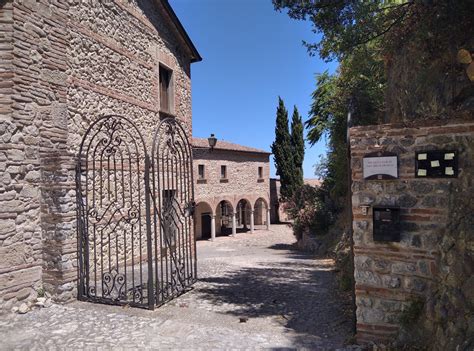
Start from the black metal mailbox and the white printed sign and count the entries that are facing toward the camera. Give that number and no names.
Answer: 2

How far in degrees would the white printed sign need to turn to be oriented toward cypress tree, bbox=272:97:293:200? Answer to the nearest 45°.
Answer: approximately 180°

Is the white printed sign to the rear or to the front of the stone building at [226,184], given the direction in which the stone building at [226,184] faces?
to the front

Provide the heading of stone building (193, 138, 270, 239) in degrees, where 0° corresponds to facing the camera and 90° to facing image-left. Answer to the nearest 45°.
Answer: approximately 315°

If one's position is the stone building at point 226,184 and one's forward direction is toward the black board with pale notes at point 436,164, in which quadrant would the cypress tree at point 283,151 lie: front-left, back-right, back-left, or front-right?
back-left

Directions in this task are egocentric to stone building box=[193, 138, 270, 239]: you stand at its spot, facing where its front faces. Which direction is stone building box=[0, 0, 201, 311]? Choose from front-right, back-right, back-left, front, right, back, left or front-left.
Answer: front-right

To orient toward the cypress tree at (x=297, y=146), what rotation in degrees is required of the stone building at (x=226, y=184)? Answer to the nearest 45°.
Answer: approximately 90° to its left
